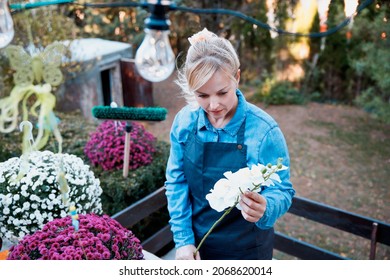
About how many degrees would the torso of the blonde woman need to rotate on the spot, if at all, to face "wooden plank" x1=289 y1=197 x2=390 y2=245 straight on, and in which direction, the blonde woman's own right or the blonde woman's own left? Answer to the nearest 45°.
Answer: approximately 135° to the blonde woman's own left

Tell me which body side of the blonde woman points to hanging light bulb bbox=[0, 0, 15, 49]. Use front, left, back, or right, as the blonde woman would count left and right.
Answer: right

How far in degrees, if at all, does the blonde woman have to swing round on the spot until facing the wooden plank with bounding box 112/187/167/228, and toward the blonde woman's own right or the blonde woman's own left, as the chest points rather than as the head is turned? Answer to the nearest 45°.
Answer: approximately 135° to the blonde woman's own right

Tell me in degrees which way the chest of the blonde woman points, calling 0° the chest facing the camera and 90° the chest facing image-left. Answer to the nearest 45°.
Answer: approximately 0°

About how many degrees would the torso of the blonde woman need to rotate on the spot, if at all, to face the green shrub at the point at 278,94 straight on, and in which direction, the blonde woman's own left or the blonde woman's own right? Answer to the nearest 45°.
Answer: approximately 180°
